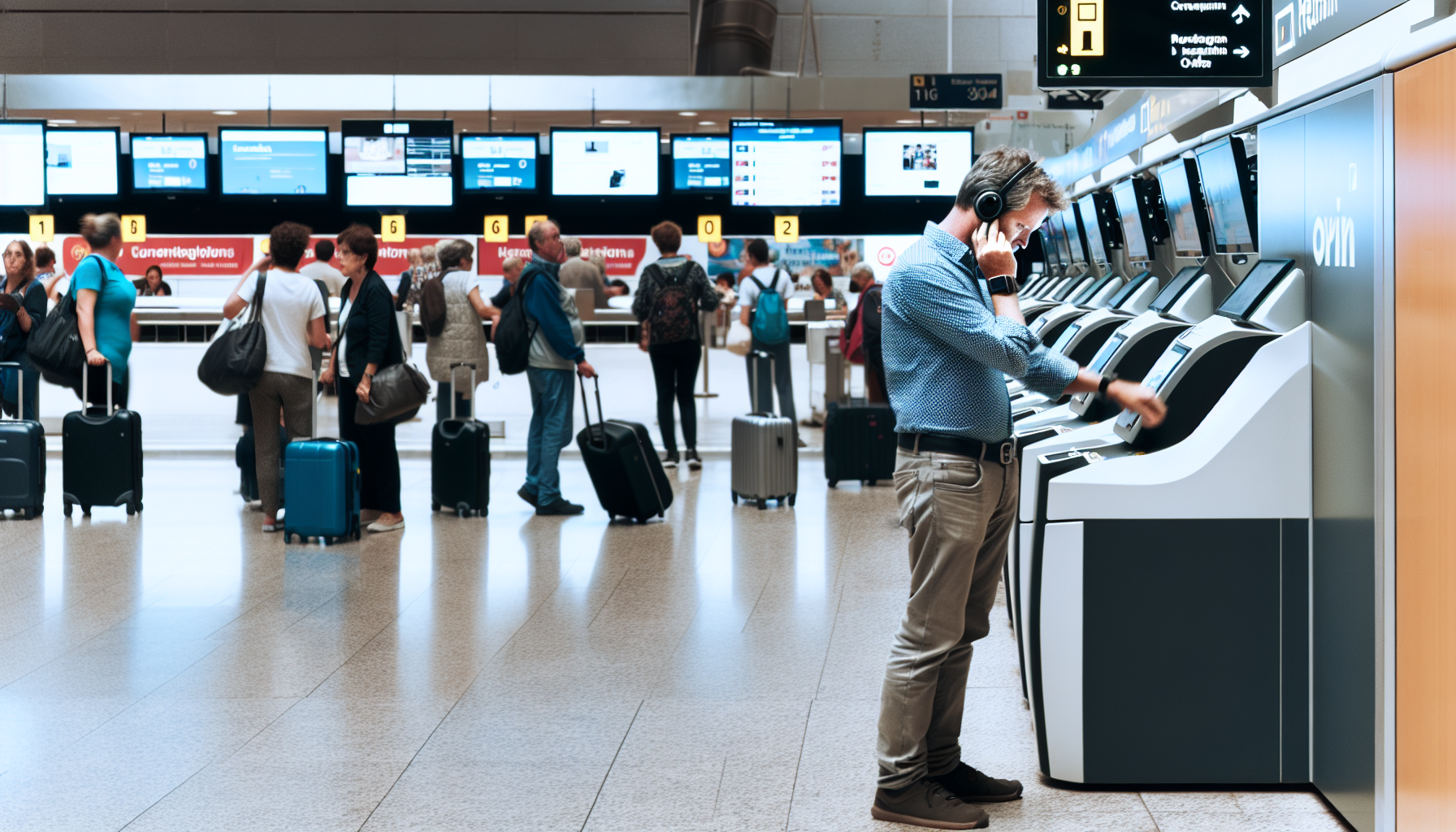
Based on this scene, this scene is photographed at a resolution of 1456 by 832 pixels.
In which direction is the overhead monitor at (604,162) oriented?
toward the camera

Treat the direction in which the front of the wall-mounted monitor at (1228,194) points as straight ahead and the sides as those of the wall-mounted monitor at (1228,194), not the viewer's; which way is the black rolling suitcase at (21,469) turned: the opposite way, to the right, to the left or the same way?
to the left

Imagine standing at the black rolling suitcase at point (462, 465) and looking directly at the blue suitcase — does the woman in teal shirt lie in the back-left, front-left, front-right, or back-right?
front-right

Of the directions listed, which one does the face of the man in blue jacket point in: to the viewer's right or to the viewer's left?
to the viewer's right

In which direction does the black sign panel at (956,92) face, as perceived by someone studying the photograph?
facing the viewer

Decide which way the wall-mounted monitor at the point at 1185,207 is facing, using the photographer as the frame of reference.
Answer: facing the viewer and to the left of the viewer

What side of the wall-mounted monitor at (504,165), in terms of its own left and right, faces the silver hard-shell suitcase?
front

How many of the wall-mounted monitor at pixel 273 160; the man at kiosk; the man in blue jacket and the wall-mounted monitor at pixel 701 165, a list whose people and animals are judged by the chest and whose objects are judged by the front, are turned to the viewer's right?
2

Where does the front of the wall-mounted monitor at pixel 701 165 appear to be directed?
toward the camera

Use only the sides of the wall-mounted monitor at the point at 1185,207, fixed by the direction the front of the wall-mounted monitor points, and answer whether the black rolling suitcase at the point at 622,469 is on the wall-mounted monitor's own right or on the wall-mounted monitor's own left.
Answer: on the wall-mounted monitor's own right

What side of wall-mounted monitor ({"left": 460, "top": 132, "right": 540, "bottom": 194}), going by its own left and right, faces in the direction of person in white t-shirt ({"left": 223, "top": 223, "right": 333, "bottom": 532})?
front

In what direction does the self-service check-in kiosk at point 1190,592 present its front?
to the viewer's left

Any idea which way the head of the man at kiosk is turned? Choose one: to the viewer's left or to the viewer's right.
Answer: to the viewer's right

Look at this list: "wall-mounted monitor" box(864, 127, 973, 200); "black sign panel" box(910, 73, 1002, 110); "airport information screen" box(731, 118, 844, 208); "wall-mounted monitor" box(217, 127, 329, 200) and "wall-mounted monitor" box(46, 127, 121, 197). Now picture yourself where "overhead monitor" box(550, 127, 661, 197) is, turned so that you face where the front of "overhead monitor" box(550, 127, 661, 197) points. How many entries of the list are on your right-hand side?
2

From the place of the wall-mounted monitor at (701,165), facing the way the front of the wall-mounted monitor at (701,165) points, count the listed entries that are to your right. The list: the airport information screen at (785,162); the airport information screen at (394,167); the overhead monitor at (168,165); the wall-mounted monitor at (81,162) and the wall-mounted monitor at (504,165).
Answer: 4

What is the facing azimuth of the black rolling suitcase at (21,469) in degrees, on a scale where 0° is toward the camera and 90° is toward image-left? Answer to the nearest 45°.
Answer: approximately 0°
